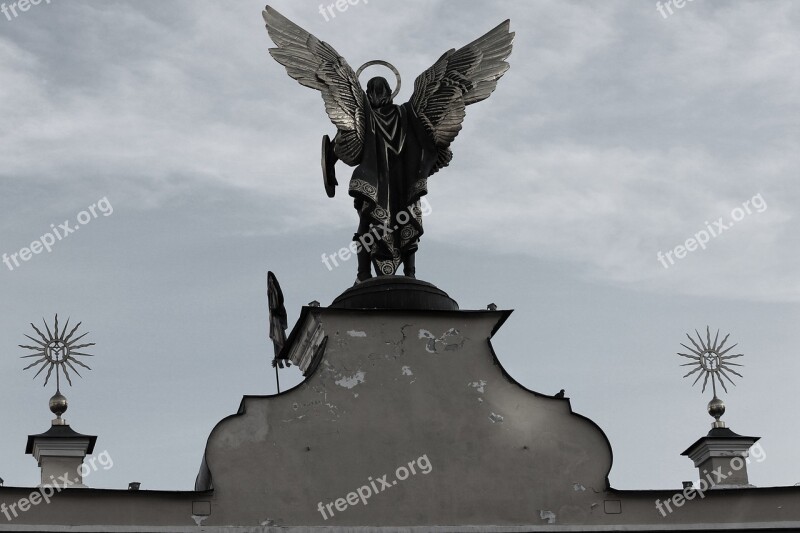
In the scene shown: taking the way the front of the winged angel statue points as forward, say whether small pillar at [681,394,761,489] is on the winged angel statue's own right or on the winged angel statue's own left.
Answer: on the winged angel statue's own right

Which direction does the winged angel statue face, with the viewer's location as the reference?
facing away from the viewer
